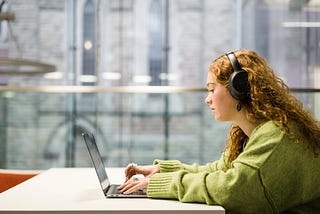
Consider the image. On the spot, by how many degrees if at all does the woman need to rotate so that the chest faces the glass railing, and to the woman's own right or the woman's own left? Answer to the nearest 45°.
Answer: approximately 90° to the woman's own right

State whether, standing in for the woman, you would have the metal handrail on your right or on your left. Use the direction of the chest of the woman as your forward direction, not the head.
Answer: on your right

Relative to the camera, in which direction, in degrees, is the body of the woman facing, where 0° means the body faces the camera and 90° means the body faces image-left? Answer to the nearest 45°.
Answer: approximately 90°

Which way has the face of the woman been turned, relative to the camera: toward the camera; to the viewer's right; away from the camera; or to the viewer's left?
to the viewer's left
